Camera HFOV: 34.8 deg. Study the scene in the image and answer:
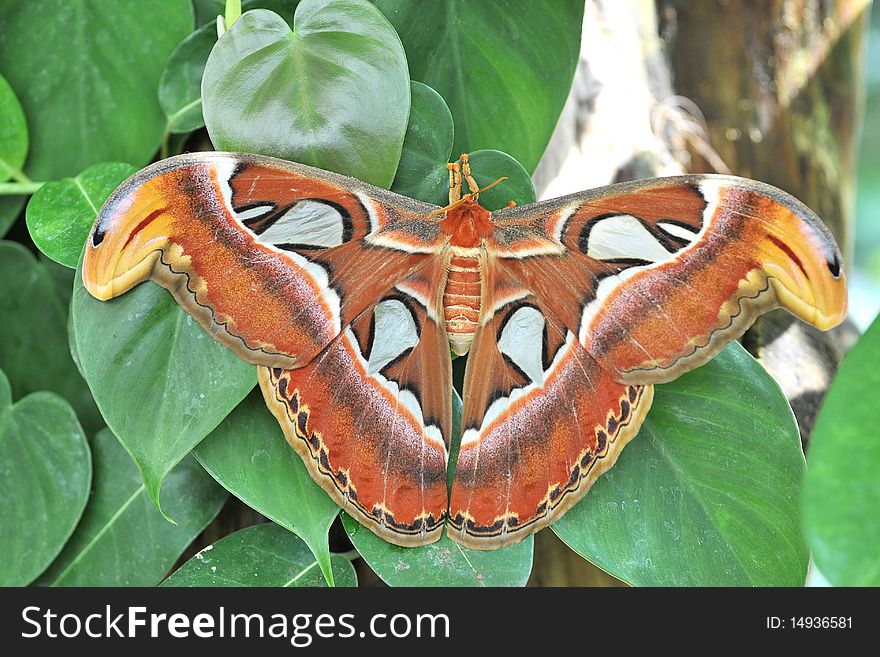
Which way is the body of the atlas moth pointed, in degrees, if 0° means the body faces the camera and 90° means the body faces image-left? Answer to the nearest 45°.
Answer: approximately 180°

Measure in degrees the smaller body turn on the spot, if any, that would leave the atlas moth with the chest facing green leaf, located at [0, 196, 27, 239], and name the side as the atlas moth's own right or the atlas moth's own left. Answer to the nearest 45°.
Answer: approximately 45° to the atlas moth's own left
